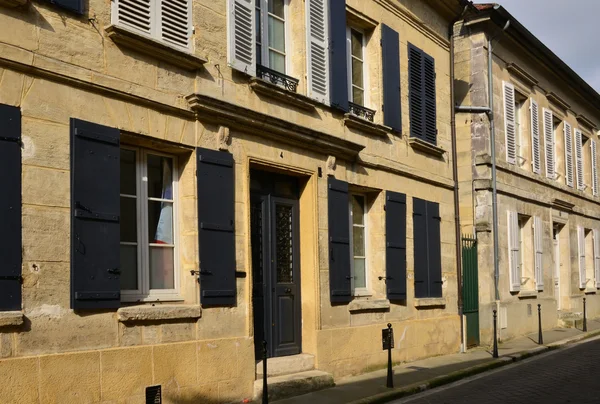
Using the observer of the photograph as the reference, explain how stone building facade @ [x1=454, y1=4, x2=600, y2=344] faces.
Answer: facing the viewer and to the right of the viewer

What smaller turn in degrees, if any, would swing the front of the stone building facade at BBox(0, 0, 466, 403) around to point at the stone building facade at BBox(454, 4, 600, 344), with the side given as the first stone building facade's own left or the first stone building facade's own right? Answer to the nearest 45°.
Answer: approximately 90° to the first stone building facade's own left

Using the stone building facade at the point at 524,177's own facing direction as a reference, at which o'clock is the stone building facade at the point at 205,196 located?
the stone building facade at the point at 205,196 is roughly at 2 o'clock from the stone building facade at the point at 524,177.

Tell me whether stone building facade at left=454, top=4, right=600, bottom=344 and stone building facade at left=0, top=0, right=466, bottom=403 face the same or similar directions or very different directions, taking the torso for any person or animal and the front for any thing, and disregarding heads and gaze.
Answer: same or similar directions

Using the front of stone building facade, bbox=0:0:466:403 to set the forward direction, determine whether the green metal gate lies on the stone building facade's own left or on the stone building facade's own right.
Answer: on the stone building facade's own left

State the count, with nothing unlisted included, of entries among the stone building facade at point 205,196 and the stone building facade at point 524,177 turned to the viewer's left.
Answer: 0

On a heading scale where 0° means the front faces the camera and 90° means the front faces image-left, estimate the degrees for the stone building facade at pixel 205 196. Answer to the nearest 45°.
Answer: approximately 315°
